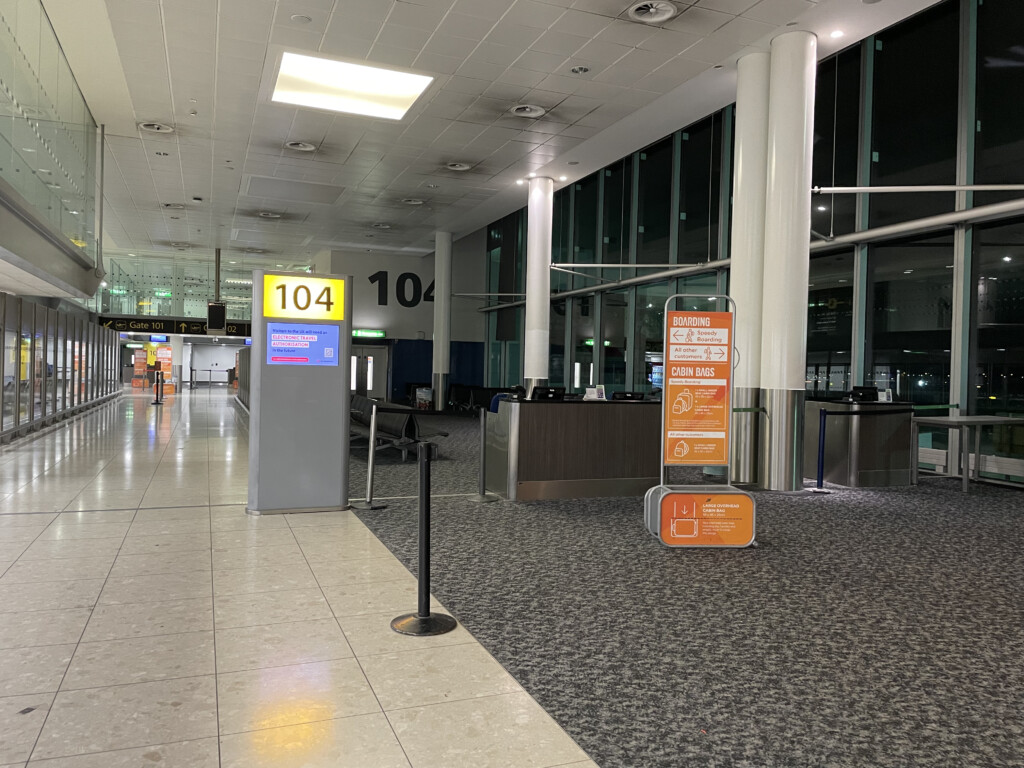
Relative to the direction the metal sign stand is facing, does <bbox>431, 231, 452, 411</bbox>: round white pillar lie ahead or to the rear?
to the rear

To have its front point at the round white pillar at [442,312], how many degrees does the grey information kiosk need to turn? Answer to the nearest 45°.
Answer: approximately 180°

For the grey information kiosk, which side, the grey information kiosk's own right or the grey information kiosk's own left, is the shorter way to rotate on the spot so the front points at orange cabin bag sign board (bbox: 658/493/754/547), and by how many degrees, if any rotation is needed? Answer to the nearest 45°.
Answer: approximately 45° to the grey information kiosk's own left

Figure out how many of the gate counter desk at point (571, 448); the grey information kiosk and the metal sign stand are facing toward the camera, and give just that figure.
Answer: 3

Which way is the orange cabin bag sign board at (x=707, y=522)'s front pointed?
toward the camera

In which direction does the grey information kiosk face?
toward the camera

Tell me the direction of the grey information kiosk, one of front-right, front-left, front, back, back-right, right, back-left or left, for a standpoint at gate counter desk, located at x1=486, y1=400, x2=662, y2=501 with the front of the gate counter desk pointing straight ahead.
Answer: front-right

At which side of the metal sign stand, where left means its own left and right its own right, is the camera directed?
front

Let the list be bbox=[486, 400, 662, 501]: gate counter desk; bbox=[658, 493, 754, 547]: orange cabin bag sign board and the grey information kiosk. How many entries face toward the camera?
3

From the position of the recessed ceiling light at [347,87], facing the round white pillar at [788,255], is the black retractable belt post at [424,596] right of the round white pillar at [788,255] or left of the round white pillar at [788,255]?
right

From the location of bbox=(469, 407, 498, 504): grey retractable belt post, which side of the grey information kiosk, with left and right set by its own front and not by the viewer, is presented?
left

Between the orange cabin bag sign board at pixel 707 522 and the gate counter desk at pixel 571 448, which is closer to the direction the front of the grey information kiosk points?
the orange cabin bag sign board

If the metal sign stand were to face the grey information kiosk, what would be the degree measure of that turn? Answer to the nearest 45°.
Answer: approximately 90° to its right

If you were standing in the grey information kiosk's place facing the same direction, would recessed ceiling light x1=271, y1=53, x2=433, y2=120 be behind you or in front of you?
behind
